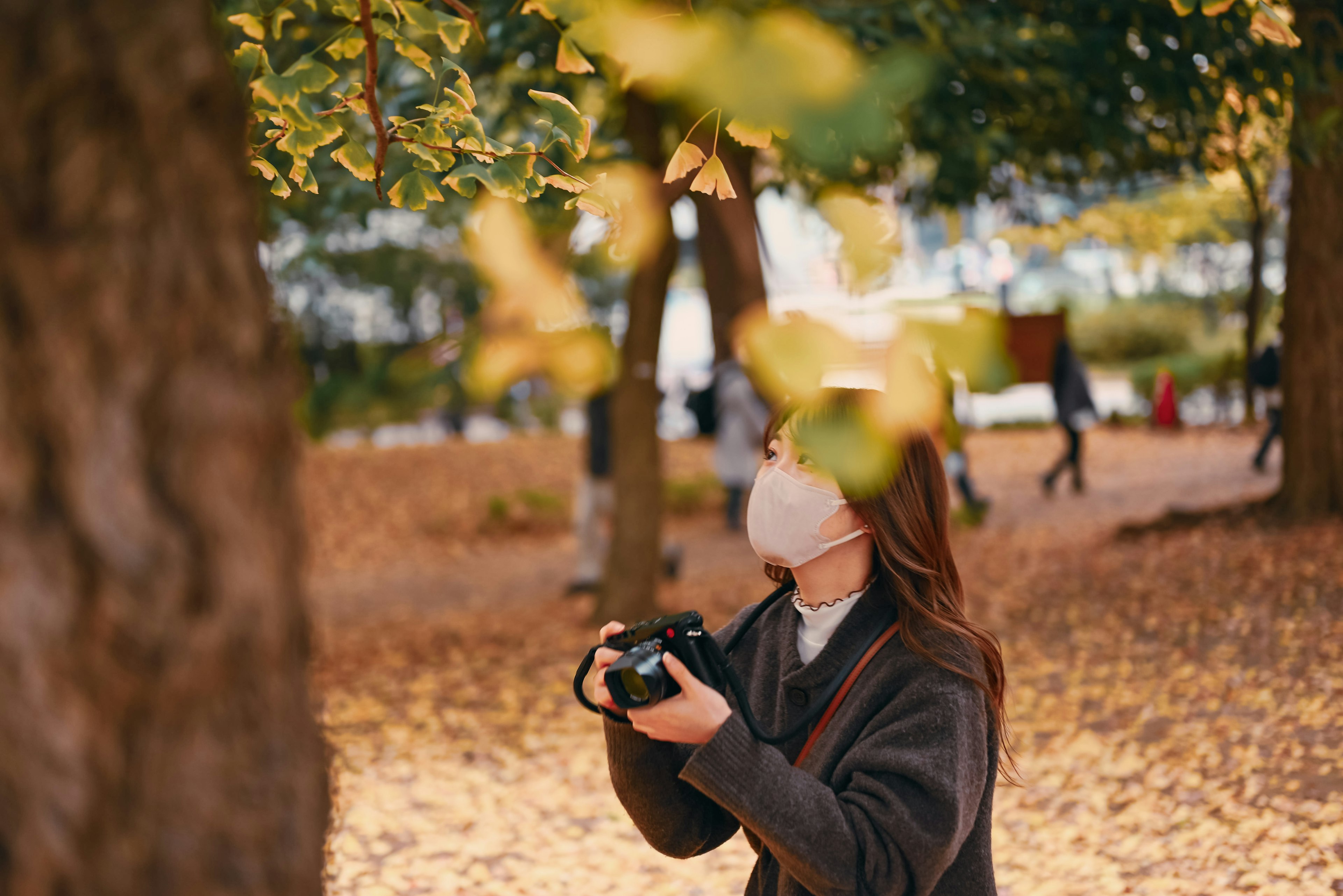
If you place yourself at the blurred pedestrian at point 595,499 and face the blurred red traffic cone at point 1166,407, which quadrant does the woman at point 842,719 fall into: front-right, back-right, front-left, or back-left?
back-right

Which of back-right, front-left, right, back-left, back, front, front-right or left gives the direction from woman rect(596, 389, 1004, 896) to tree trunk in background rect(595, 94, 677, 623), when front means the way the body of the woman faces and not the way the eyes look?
back-right

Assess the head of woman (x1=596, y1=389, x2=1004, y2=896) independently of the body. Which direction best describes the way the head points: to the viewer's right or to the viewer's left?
to the viewer's left

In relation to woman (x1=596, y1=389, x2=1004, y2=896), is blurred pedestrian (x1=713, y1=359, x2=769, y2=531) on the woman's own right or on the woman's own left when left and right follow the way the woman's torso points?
on the woman's own right

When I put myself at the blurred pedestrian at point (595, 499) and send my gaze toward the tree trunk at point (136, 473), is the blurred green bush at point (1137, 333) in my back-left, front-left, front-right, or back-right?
back-left

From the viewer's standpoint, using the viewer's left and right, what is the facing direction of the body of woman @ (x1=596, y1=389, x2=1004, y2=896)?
facing the viewer and to the left of the viewer
